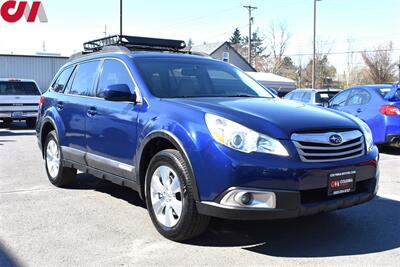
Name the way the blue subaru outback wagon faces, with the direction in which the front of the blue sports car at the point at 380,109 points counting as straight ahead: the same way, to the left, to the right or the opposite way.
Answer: the opposite way

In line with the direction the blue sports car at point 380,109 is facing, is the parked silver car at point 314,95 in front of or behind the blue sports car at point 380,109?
in front

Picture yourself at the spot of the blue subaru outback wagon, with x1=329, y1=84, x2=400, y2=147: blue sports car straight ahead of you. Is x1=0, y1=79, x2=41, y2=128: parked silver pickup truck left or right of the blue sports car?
left
